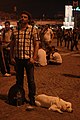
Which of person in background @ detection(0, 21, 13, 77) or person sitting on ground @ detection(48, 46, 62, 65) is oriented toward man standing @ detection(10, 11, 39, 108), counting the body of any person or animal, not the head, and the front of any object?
the person in background

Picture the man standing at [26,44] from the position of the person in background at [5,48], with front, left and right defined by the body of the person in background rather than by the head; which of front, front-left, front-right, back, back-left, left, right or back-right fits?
front

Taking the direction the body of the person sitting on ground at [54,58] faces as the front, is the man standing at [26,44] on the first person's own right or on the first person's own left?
on the first person's own left

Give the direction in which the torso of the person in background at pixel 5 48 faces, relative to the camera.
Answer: toward the camera

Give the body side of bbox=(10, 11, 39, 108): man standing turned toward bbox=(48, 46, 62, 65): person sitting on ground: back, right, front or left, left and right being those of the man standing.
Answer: back

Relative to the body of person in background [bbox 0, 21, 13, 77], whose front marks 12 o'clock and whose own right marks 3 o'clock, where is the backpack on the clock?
The backpack is roughly at 12 o'clock from the person in background.

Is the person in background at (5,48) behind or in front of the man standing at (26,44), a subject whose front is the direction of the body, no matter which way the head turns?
behind

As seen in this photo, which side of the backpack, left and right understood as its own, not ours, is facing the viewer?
front

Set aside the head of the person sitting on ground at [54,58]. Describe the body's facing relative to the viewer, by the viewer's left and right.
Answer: facing away from the viewer and to the left of the viewer
